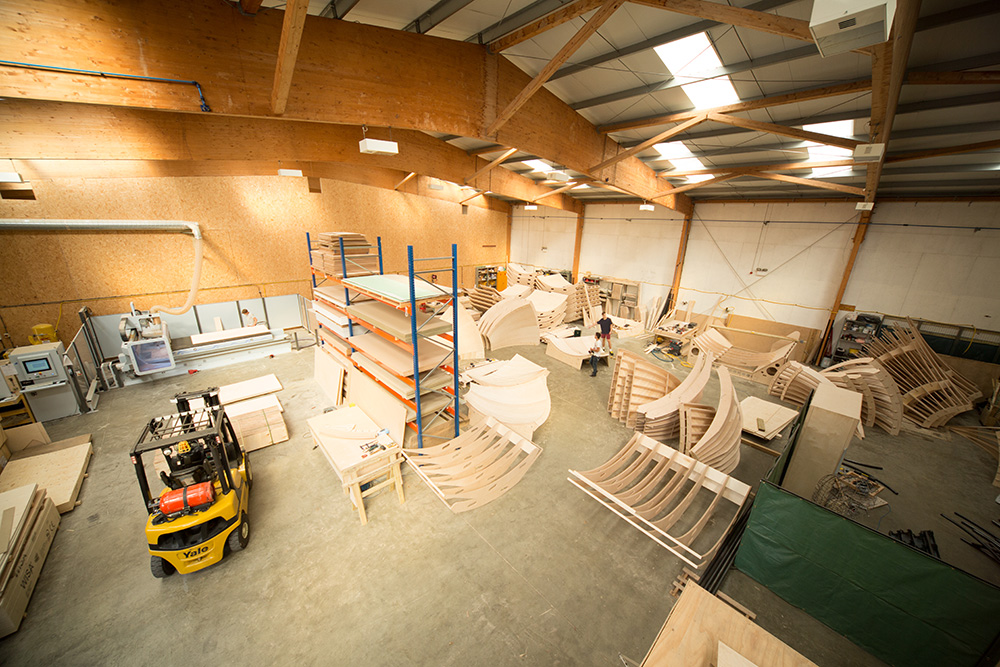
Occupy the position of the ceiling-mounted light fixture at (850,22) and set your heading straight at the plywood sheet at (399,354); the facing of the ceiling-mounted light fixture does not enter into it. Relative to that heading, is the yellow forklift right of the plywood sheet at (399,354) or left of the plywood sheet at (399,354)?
left

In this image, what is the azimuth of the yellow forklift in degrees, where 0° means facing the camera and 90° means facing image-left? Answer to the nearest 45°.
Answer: approximately 180°

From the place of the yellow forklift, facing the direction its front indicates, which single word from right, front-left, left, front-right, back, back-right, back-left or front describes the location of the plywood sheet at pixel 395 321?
right

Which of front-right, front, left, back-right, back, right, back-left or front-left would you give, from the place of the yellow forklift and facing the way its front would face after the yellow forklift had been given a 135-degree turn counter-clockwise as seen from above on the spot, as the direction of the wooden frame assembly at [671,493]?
left

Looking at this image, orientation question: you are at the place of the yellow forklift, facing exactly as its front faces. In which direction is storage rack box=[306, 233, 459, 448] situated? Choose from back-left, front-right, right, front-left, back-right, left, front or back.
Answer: right

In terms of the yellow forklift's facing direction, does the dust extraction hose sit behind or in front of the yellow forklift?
in front

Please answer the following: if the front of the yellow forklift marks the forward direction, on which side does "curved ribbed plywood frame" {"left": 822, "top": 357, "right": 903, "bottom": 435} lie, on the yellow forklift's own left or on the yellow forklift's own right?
on the yellow forklift's own right

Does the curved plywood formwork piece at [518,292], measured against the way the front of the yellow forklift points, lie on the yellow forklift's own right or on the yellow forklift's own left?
on the yellow forklift's own right

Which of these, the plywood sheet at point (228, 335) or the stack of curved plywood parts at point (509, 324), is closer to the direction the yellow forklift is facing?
the plywood sheet

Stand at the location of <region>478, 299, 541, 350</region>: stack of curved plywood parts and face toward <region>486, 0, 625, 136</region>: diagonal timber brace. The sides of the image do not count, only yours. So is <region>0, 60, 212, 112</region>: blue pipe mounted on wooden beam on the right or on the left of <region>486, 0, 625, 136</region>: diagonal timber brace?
right

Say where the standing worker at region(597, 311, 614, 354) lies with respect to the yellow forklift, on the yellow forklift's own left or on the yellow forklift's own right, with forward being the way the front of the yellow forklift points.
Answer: on the yellow forklift's own right

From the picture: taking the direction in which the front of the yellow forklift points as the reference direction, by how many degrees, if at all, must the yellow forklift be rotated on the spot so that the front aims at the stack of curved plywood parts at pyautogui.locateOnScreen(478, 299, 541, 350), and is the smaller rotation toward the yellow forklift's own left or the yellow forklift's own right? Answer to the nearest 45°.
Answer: approximately 90° to the yellow forklift's own right

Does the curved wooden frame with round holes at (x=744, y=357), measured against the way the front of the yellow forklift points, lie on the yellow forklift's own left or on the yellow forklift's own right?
on the yellow forklift's own right

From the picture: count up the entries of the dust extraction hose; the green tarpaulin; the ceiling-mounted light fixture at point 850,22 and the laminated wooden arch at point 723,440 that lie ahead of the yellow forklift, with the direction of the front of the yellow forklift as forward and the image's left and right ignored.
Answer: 1
